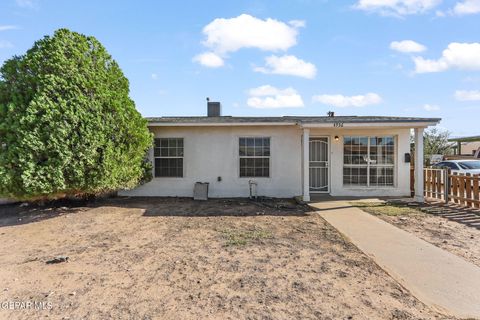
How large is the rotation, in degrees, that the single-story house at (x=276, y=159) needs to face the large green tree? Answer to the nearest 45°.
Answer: approximately 45° to its right

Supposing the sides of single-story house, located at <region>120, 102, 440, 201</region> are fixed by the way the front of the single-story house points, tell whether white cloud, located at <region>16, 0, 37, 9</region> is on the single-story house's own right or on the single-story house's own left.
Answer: on the single-story house's own right

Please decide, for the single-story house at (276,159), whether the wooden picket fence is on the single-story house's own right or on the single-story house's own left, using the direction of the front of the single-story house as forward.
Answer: on the single-story house's own left

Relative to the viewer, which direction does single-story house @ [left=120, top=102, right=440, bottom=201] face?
toward the camera

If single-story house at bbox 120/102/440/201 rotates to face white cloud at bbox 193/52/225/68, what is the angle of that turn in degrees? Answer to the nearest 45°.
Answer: approximately 135° to its right

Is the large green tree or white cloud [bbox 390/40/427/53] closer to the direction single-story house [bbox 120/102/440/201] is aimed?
the large green tree
